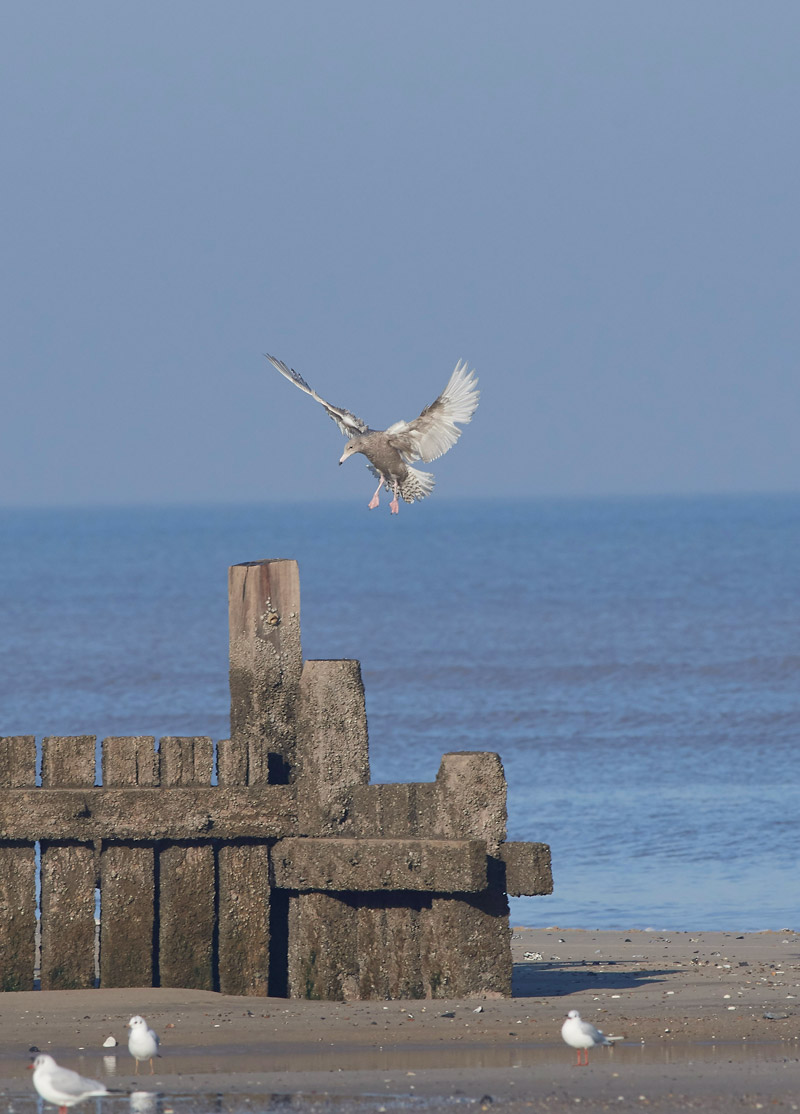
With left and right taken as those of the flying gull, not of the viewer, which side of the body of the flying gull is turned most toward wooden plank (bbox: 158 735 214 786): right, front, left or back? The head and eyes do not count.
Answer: front

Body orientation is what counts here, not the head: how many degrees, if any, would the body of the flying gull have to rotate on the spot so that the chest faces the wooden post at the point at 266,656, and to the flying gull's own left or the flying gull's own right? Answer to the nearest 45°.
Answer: approximately 45° to the flying gull's own right

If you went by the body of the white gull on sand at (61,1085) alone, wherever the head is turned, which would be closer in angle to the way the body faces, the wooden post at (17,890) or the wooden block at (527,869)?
the wooden post

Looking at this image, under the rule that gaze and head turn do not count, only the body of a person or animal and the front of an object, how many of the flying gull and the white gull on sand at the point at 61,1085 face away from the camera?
0

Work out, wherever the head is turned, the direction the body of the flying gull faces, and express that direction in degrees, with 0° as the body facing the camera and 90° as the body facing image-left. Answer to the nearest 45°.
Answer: approximately 45°

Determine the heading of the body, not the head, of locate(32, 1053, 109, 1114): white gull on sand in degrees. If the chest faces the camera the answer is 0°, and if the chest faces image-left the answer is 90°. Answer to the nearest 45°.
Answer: approximately 90°

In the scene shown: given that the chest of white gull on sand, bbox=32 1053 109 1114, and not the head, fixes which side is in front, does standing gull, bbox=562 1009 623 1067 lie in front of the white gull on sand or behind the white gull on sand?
behind
